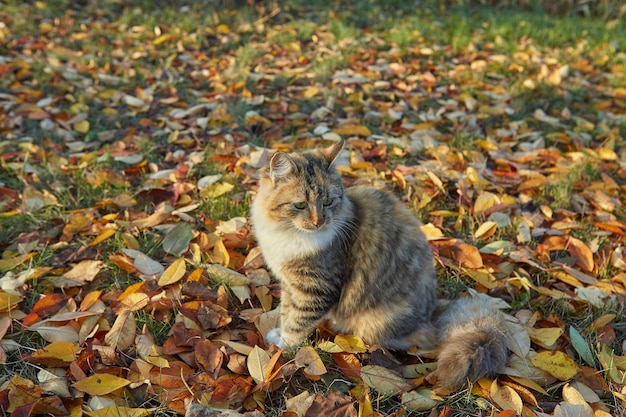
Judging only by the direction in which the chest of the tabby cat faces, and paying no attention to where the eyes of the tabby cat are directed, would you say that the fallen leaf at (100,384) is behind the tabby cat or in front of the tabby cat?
in front

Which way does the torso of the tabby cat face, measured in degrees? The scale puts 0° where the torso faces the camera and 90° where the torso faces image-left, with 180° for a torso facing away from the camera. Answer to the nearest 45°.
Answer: approximately 90°

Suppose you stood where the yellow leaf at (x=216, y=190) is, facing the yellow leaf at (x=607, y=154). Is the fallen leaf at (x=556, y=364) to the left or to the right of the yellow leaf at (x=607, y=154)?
right

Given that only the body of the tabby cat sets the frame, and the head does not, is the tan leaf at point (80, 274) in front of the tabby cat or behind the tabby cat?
in front

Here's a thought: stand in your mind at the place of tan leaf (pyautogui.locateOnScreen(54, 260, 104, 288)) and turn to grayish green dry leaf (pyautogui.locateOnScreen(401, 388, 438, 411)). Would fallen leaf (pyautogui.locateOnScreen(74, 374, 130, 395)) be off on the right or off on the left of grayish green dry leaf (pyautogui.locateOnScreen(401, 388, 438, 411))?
right

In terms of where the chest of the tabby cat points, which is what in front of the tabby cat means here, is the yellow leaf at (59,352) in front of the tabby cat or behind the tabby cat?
in front

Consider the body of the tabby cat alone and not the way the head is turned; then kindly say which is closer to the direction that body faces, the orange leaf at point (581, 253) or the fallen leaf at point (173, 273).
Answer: the fallen leaf

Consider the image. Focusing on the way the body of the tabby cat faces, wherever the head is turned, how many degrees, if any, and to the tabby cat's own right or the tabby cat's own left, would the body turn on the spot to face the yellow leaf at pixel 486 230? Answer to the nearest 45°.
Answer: approximately 135° to the tabby cat's own right

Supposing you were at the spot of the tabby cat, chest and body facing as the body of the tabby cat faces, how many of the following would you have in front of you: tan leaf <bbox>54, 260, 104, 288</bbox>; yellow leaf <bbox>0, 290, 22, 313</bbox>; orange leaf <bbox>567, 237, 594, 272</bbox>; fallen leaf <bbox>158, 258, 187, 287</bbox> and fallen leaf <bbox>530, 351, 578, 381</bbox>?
3

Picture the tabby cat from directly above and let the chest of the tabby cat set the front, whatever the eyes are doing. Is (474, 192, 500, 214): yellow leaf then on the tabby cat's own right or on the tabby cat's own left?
on the tabby cat's own right

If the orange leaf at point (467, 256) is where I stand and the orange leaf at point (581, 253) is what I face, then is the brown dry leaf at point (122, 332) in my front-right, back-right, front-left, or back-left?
back-right
